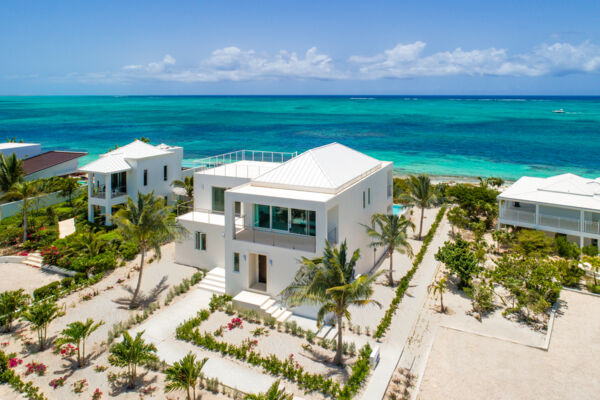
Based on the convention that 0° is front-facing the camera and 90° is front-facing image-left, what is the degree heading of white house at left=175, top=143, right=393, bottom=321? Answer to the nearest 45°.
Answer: approximately 45°

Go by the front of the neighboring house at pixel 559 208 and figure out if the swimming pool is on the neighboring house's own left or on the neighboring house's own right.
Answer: on the neighboring house's own right

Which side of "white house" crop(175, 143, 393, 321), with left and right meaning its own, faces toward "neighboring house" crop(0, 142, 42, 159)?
right

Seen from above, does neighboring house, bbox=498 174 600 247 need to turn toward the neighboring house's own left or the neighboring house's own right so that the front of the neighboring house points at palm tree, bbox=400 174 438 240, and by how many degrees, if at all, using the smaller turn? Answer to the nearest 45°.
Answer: approximately 45° to the neighboring house's own right

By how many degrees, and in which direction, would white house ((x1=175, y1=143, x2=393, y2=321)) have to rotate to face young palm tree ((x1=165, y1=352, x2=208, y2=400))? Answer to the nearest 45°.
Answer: approximately 45° to its left

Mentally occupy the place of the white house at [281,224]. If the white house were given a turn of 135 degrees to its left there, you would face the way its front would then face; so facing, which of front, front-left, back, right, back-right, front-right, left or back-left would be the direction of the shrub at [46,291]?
back

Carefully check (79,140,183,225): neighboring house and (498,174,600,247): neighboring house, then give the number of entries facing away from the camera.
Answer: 0

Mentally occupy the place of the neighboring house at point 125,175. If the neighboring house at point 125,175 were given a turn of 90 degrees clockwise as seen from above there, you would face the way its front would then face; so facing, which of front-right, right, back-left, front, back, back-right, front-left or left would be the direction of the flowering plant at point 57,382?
back-left
